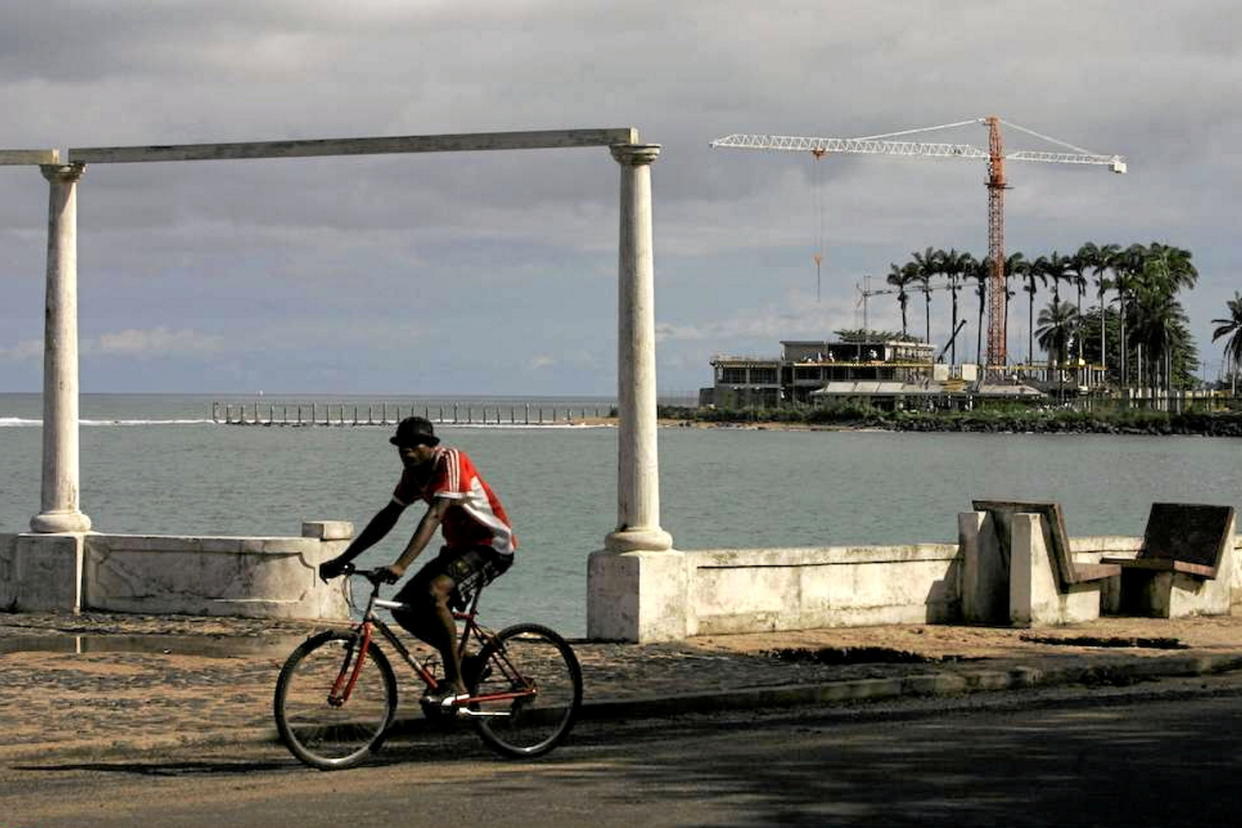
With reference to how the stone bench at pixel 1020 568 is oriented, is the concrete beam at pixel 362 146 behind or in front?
behind

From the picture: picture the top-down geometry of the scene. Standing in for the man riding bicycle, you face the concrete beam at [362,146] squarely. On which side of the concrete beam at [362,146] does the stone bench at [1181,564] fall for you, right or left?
right
